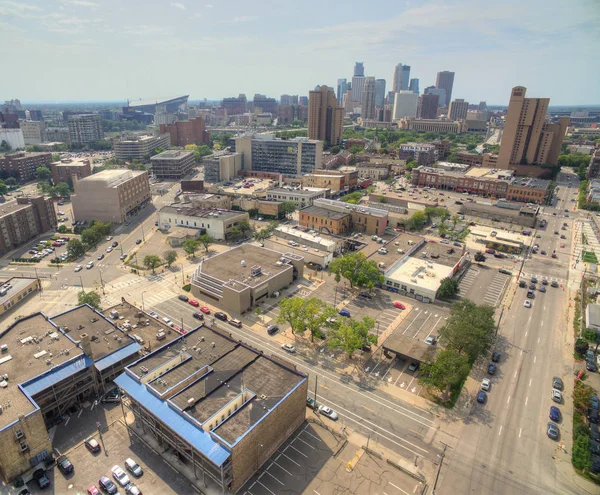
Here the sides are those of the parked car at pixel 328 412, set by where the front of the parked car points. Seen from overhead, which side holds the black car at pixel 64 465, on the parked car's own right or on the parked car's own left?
on the parked car's own right

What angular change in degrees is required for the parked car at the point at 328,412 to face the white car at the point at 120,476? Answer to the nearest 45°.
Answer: approximately 90° to its right

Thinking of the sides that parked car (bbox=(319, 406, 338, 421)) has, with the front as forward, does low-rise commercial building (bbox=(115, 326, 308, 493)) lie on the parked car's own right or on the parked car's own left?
on the parked car's own right

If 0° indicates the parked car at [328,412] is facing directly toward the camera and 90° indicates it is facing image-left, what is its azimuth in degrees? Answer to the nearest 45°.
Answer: approximately 315°

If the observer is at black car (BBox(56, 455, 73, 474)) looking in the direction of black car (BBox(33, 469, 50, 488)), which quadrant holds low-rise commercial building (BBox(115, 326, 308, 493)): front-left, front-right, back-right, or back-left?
back-left

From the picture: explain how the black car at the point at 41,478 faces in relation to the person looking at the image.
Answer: facing away from the viewer and to the left of the viewer
